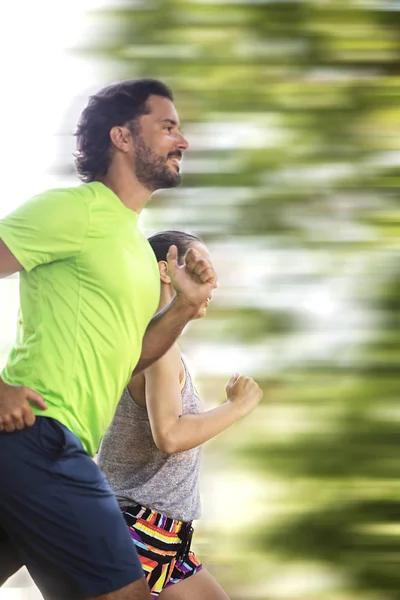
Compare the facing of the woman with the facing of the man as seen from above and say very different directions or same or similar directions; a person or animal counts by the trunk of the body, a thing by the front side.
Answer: same or similar directions

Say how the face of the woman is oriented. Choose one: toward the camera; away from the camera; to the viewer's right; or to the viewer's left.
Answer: to the viewer's right

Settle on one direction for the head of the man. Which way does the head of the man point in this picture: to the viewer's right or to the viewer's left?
to the viewer's right

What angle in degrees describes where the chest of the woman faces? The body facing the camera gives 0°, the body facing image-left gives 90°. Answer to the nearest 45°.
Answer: approximately 270°

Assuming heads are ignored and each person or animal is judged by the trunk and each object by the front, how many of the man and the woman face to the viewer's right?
2

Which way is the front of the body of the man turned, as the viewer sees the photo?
to the viewer's right
